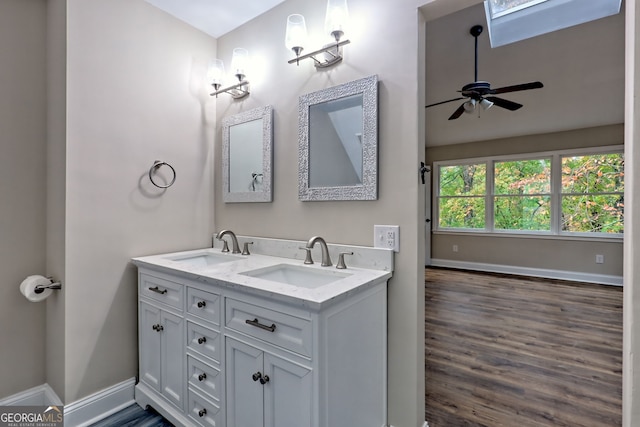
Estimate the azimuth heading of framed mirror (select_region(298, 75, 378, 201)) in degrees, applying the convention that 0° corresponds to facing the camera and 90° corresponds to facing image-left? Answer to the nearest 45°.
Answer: approximately 45°

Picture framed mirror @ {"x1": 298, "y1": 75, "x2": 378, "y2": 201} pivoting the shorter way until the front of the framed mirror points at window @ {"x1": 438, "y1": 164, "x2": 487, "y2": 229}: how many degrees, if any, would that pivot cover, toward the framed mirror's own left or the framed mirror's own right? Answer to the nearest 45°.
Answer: approximately 180°

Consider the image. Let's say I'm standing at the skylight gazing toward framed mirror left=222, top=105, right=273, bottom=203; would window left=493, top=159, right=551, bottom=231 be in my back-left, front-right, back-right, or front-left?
back-right

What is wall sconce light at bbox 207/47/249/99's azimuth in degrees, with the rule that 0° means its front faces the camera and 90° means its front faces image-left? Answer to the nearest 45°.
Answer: approximately 45°

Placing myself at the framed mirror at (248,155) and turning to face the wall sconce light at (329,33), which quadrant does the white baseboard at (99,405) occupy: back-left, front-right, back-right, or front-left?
back-right

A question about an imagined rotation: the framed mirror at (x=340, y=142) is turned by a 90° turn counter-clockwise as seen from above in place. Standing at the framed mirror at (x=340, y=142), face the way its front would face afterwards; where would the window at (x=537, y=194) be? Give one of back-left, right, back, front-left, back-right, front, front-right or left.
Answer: left

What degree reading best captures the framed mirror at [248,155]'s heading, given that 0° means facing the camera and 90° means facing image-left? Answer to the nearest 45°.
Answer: approximately 45°

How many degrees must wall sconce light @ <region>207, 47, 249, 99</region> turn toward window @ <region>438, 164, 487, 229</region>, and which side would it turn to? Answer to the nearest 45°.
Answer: approximately 180°
